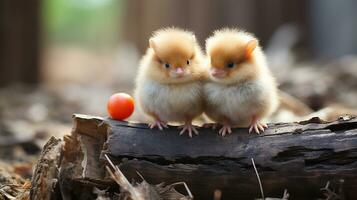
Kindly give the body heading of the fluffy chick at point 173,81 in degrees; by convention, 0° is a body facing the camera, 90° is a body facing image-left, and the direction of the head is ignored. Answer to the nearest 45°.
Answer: approximately 0°

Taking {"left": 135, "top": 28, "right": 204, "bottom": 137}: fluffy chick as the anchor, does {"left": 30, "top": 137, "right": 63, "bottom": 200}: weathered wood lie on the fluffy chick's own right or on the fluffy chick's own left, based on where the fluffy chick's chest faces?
on the fluffy chick's own right

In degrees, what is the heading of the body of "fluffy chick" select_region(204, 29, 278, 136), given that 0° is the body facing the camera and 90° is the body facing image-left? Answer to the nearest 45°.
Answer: approximately 45°

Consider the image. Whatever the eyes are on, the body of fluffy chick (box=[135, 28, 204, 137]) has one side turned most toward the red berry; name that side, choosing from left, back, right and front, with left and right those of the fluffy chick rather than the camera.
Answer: right

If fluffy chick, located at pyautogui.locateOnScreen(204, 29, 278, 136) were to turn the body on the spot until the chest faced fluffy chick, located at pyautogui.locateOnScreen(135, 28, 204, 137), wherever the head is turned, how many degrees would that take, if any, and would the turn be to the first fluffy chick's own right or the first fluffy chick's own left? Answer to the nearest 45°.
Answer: approximately 45° to the first fluffy chick's own right

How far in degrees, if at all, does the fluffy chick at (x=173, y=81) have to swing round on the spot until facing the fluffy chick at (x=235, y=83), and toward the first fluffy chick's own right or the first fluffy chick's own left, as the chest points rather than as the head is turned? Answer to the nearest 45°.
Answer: approximately 90° to the first fluffy chick's own left
